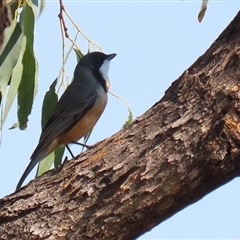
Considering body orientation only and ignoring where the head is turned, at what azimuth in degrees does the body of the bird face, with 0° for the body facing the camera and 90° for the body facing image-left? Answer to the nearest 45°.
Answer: approximately 270°

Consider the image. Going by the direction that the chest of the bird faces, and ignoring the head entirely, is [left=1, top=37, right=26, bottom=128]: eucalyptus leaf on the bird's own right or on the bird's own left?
on the bird's own right

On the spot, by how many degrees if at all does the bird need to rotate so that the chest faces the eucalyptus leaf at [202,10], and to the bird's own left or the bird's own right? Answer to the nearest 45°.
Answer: approximately 45° to the bird's own right
